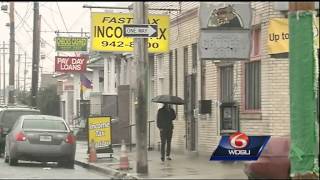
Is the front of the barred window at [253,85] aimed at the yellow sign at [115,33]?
no

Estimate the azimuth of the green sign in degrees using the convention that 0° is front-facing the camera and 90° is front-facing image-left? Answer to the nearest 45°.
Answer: approximately 0°

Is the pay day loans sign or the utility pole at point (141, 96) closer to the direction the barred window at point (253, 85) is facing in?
the utility pole

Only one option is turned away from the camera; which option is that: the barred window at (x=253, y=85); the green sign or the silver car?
the silver car

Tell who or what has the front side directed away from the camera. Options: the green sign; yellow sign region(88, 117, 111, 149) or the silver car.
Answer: the silver car

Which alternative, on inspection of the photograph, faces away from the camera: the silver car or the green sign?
the silver car

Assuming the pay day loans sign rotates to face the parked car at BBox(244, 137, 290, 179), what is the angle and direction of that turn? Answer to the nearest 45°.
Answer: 0° — it already faces it

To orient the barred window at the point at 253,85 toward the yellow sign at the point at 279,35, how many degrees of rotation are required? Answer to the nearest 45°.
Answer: approximately 45° to its left

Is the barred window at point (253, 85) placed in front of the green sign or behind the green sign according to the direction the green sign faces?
in front

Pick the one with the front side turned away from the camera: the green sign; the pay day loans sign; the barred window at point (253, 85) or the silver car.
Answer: the silver car

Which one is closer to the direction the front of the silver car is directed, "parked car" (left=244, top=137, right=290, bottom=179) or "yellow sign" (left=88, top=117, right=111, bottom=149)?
the yellow sign

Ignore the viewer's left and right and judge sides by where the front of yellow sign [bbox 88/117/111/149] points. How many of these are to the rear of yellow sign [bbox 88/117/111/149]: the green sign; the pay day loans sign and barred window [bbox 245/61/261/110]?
2

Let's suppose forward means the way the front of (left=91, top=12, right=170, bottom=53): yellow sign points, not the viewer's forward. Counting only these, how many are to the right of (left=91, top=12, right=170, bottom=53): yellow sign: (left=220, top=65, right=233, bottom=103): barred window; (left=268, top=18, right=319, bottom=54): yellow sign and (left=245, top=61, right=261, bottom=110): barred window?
0

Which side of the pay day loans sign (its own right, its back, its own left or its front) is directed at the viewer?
front

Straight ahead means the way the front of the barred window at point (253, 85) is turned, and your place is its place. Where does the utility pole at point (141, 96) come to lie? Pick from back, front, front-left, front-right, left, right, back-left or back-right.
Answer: front

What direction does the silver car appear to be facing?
away from the camera

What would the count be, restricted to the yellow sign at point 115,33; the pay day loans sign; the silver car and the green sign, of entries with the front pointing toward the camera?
3

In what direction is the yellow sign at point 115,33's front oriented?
toward the camera

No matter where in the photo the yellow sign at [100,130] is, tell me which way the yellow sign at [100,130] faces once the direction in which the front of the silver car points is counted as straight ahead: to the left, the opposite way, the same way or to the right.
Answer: the opposite way

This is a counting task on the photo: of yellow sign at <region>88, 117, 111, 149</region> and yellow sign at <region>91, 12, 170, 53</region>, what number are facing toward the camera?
2
